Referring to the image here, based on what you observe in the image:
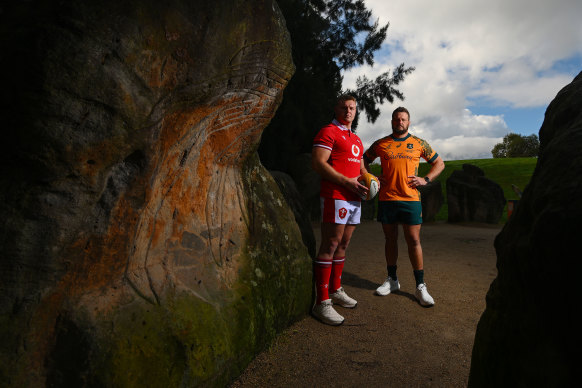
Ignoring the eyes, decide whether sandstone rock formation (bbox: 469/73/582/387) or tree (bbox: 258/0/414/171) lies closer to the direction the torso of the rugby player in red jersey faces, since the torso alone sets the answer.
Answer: the sandstone rock formation

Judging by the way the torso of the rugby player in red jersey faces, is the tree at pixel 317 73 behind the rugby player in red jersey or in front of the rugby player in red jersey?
behind

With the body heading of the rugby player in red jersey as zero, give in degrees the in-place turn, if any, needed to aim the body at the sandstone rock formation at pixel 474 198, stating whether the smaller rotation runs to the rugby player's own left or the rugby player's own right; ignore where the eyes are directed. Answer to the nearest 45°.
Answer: approximately 90° to the rugby player's own left

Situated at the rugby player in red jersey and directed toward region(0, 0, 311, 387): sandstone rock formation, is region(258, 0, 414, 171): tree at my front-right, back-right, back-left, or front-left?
back-right

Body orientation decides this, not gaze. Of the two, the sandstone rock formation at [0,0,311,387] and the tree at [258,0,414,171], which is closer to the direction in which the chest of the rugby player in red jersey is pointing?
the sandstone rock formation

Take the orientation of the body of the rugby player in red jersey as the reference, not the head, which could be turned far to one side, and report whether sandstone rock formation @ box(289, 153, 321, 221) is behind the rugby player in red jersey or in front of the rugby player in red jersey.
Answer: behind

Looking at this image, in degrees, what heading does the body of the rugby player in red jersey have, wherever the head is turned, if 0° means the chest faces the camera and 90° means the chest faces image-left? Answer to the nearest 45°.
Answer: approximately 315°
